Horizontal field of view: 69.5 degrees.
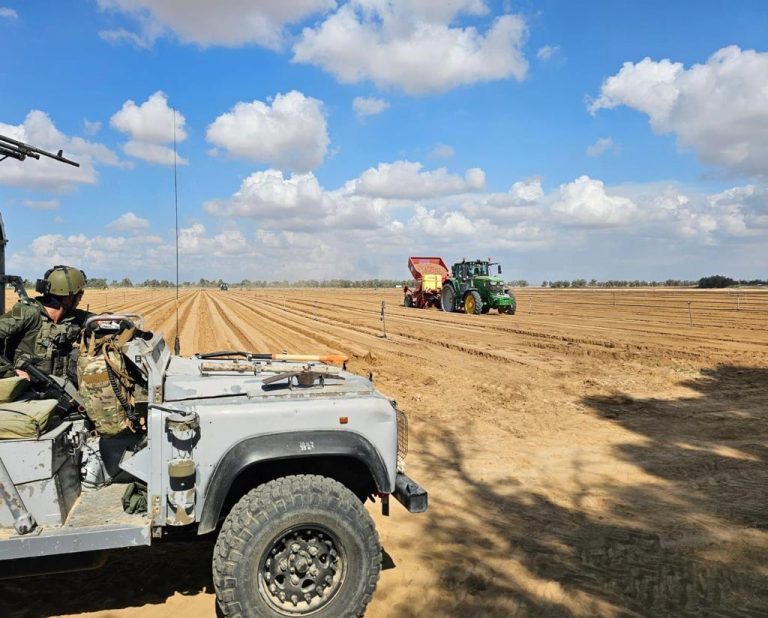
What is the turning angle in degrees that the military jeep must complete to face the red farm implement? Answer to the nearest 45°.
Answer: approximately 45° to its left

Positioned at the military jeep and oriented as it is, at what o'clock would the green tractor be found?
The green tractor is roughly at 10 o'clock from the military jeep.

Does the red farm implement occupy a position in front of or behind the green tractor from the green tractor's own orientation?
behind

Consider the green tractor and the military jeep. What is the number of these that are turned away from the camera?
0

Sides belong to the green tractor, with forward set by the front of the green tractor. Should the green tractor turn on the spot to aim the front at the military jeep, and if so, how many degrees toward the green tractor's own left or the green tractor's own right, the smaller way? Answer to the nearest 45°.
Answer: approximately 45° to the green tractor's own right

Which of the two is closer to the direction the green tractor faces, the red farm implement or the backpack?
the backpack

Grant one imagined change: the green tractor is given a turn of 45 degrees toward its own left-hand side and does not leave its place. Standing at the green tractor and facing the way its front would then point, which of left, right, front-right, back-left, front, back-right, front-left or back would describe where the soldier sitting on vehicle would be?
right

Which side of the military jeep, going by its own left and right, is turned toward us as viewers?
right
